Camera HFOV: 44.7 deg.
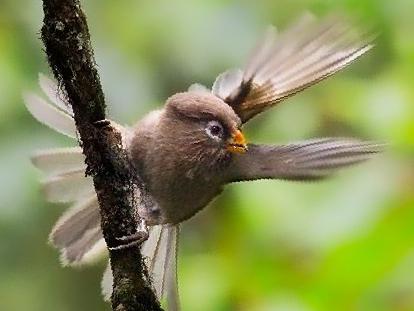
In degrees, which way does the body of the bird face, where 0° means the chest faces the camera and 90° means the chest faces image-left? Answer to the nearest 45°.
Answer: approximately 315°
